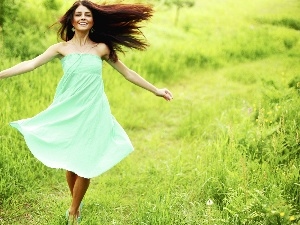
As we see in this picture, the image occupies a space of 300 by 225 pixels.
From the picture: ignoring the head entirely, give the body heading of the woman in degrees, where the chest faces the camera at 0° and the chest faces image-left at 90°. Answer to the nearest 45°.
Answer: approximately 0°
